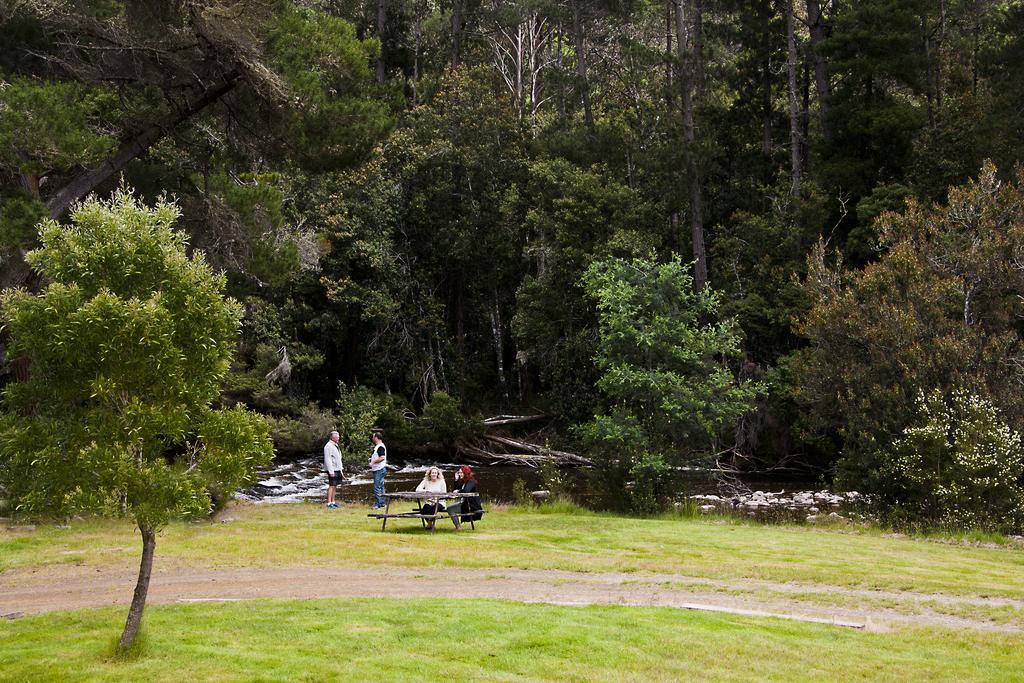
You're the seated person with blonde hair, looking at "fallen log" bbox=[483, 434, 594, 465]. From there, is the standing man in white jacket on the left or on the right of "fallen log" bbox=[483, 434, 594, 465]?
left

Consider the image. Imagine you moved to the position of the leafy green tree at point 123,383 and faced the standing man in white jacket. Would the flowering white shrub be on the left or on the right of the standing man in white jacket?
right

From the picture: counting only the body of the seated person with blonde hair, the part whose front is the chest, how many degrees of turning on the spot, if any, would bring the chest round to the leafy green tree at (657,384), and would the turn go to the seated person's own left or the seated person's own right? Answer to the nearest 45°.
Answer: approximately 135° to the seated person's own left

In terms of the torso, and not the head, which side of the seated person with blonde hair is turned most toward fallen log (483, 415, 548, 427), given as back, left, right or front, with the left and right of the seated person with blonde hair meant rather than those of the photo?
back

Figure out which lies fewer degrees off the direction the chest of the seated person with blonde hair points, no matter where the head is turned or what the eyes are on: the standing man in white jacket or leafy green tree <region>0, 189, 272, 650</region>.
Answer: the leafy green tree

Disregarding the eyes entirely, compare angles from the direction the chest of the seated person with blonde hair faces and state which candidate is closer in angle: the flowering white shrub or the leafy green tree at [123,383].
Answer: the leafy green tree

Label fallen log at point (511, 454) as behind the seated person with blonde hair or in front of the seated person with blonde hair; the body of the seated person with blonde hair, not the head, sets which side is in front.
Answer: behind

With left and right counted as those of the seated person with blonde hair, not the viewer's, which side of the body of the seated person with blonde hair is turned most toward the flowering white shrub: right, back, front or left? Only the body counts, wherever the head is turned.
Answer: left

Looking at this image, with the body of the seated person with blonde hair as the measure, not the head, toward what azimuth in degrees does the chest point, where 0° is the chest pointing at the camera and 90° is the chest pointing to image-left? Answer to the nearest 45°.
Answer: approximately 0°

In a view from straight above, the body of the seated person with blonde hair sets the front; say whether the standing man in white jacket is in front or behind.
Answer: behind
